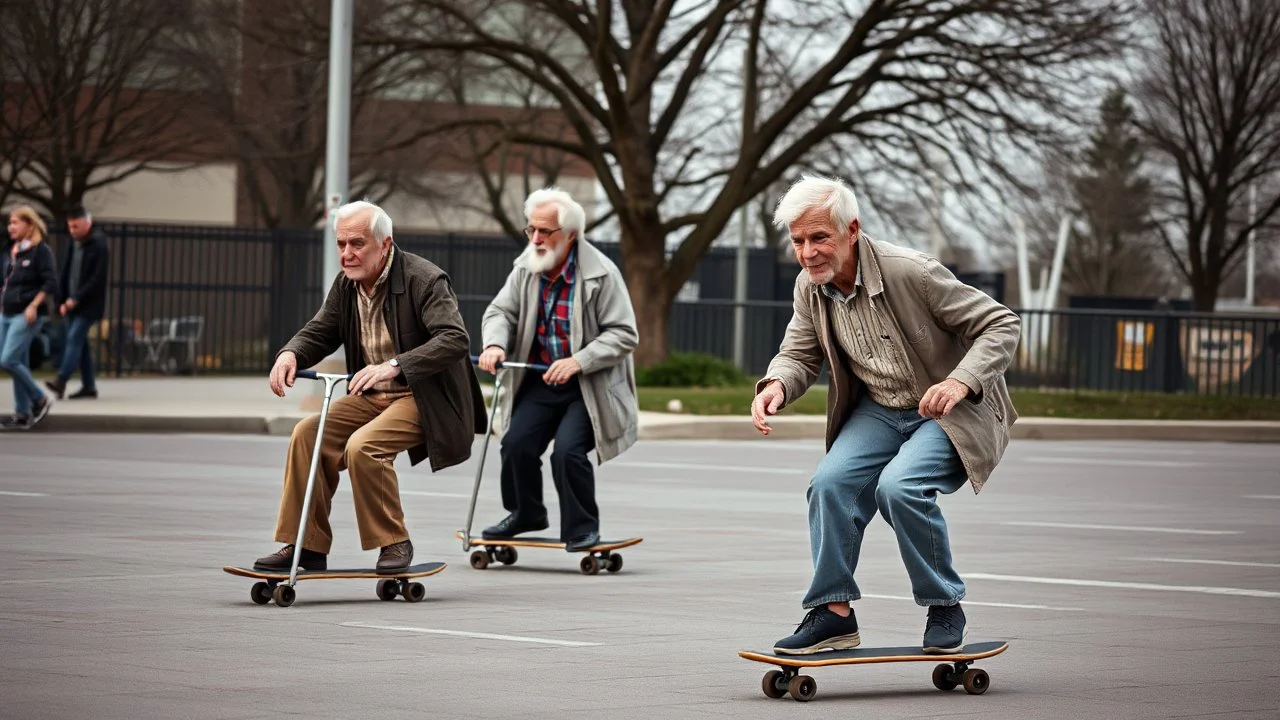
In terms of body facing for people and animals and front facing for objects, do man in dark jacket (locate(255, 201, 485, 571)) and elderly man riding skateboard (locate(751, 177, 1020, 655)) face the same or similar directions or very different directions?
same or similar directions

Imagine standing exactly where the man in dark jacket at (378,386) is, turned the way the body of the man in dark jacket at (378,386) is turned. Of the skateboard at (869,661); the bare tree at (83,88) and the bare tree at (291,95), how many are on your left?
1

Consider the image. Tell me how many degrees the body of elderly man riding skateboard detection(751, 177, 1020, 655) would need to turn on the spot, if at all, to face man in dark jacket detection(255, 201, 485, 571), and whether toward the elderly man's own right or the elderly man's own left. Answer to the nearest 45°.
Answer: approximately 90° to the elderly man's own right

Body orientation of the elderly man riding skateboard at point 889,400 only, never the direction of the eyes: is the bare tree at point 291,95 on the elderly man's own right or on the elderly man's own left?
on the elderly man's own right

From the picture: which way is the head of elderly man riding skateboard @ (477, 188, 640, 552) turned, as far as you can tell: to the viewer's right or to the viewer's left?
to the viewer's left

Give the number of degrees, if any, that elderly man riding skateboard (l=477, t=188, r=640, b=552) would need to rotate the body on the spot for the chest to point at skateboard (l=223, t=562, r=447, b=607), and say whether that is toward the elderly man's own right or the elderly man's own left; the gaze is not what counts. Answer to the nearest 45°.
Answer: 0° — they already face it

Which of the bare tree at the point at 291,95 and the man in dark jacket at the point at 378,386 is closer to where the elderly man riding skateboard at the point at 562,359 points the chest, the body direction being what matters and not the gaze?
the man in dark jacket

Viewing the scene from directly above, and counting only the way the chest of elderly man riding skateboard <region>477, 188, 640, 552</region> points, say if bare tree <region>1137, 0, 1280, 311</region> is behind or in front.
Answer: behind

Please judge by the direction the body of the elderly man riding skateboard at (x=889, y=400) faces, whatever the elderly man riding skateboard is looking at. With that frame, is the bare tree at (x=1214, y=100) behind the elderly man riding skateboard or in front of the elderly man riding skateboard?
behind

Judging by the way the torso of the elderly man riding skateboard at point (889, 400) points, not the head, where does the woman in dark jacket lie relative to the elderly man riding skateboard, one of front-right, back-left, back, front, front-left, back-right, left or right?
right

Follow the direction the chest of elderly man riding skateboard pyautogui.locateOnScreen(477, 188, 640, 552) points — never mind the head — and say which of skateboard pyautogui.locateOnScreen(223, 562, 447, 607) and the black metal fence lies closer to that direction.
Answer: the skateboard

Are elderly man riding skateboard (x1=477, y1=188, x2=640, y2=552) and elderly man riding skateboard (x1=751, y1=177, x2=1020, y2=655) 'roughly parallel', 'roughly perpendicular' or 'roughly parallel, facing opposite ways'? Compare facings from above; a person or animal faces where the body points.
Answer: roughly parallel

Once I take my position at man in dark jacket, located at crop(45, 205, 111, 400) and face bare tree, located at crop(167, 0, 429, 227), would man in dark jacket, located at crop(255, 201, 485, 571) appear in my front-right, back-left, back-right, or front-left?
back-right

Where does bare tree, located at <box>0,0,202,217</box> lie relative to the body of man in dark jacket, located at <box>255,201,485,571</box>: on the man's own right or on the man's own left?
on the man's own right

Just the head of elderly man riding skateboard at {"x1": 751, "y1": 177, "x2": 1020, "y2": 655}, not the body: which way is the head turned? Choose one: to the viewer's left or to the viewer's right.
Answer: to the viewer's left

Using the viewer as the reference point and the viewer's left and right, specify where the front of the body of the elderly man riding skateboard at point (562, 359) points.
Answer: facing the viewer and to the left of the viewer
